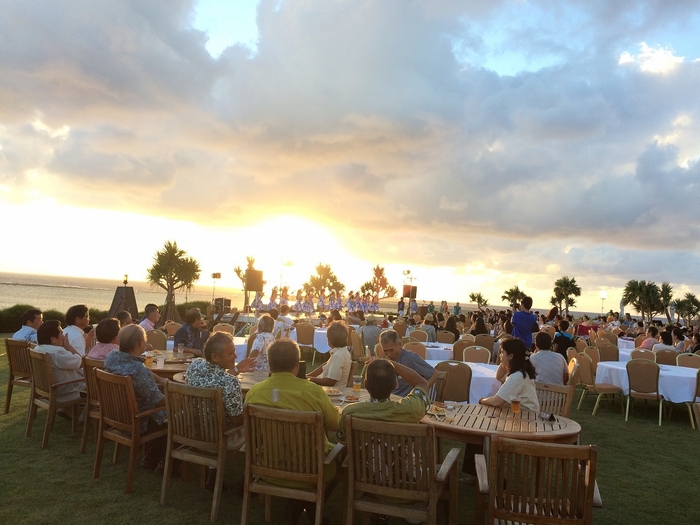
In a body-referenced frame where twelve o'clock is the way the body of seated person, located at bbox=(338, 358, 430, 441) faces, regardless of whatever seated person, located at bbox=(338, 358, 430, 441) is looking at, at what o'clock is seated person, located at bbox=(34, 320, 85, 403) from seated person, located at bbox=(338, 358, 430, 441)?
seated person, located at bbox=(34, 320, 85, 403) is roughly at 10 o'clock from seated person, located at bbox=(338, 358, 430, 441).

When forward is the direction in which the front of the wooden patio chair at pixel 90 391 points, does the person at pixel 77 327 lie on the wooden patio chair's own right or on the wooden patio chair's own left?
on the wooden patio chair's own left

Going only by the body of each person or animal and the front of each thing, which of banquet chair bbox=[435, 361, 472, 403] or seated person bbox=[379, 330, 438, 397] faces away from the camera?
the banquet chair

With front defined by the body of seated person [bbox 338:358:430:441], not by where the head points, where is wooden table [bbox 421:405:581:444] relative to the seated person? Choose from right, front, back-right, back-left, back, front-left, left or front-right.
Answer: front-right

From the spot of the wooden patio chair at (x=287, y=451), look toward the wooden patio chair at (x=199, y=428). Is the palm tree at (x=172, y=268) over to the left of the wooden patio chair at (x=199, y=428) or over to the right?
right

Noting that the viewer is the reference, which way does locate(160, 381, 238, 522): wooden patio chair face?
facing away from the viewer and to the right of the viewer

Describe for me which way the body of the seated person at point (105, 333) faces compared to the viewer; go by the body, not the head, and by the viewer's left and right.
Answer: facing away from the viewer and to the right of the viewer

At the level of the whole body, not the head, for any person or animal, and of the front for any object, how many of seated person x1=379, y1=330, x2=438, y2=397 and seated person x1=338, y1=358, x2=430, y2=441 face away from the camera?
1

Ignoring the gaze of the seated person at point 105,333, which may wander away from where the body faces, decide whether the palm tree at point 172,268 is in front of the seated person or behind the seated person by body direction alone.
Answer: in front

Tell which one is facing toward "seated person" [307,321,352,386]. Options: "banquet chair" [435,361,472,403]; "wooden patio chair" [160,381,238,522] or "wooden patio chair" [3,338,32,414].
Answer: "wooden patio chair" [160,381,238,522]

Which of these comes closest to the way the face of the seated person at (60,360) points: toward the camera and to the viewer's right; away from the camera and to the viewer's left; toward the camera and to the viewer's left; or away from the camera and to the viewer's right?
away from the camera and to the viewer's right

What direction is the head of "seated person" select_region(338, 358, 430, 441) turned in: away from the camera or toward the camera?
away from the camera

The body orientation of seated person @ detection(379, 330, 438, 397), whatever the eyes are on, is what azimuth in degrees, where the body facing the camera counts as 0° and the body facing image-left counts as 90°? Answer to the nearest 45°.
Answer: approximately 45°

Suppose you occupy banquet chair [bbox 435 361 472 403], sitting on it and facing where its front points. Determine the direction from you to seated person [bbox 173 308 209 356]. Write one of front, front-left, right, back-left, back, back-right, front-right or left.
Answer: left

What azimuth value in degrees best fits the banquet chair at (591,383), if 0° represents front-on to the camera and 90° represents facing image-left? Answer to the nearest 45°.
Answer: approximately 225°

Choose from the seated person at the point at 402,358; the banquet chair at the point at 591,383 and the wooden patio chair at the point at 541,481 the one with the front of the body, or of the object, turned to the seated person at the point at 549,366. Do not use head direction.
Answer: the wooden patio chair

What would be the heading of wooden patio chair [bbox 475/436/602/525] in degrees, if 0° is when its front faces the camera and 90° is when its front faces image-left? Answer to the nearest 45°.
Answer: approximately 180°
